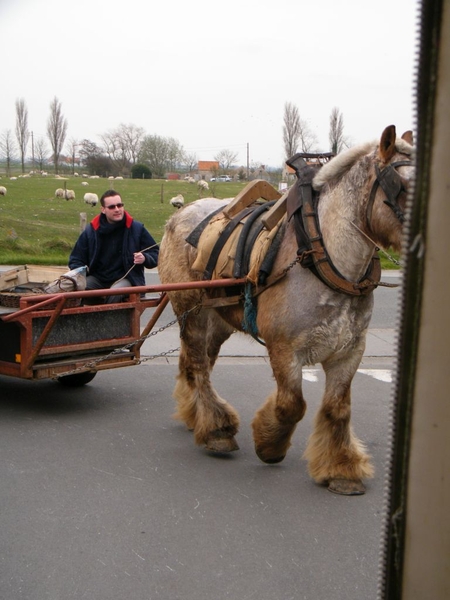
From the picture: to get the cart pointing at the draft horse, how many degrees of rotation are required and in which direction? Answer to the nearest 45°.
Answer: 0° — it already faces it

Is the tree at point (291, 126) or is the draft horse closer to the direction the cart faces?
the draft horse

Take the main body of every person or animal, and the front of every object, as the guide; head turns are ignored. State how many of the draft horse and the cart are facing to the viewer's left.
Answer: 0

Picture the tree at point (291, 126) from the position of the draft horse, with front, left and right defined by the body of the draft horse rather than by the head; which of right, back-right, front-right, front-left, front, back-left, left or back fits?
back-left

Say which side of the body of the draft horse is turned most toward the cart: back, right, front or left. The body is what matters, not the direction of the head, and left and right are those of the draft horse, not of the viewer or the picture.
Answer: back

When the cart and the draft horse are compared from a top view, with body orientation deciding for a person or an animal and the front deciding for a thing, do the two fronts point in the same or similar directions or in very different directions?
same or similar directions

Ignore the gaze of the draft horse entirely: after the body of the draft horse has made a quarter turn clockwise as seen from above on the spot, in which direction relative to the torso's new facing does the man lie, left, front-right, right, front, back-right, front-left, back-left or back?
right

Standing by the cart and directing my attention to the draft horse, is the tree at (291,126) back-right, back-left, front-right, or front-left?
back-left

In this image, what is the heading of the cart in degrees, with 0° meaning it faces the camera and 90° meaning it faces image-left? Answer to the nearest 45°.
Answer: approximately 315°
